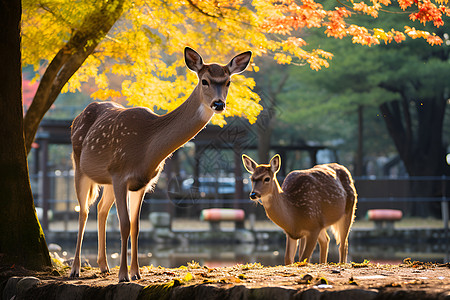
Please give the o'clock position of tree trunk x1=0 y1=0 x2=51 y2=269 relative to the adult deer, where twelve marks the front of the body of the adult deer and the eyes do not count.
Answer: The tree trunk is roughly at 6 o'clock from the adult deer.

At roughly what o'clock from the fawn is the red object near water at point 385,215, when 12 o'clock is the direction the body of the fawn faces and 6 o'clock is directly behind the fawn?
The red object near water is roughly at 5 o'clock from the fawn.

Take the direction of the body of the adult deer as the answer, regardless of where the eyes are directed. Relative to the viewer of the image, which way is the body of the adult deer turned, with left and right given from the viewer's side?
facing the viewer and to the right of the viewer

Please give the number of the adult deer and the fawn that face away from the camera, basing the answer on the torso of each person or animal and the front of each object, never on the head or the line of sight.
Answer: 0

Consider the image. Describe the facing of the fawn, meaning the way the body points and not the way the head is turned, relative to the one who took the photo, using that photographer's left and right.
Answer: facing the viewer and to the left of the viewer

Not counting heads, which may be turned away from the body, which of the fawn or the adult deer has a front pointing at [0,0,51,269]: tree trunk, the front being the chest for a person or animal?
the fawn

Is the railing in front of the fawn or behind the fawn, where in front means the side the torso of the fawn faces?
behind

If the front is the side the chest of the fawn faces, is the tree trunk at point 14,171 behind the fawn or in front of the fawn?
in front

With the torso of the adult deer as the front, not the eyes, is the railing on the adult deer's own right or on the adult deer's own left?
on the adult deer's own left

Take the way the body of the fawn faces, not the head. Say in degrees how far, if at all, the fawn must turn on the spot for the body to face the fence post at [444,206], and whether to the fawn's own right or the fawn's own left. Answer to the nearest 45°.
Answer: approximately 135° to the fawn's own right

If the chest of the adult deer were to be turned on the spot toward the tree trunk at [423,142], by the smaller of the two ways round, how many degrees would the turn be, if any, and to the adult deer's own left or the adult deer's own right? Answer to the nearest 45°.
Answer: approximately 90° to the adult deer's own left
